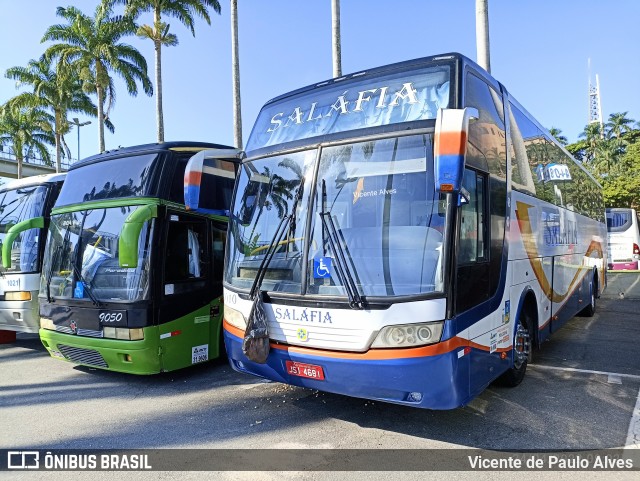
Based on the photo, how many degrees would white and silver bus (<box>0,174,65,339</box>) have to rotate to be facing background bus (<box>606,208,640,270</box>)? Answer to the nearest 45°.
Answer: approximately 135° to its left

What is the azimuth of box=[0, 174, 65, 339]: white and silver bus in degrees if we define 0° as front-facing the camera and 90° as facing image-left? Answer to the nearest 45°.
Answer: approximately 45°

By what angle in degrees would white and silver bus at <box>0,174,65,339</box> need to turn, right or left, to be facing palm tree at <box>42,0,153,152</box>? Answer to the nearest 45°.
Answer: approximately 135° to its right

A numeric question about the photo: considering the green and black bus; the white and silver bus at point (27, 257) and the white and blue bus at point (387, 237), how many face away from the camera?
0

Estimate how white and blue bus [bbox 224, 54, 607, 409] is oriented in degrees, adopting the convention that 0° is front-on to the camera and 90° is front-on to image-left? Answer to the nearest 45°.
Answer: approximately 45°

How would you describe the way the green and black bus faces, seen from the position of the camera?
facing the viewer and to the left of the viewer

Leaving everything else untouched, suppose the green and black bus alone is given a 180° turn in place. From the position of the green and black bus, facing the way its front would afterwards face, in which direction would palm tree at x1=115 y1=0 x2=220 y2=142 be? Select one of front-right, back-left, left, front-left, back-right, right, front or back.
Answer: front-left

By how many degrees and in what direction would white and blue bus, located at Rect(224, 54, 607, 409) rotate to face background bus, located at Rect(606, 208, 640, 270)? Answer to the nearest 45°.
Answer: approximately 180°
